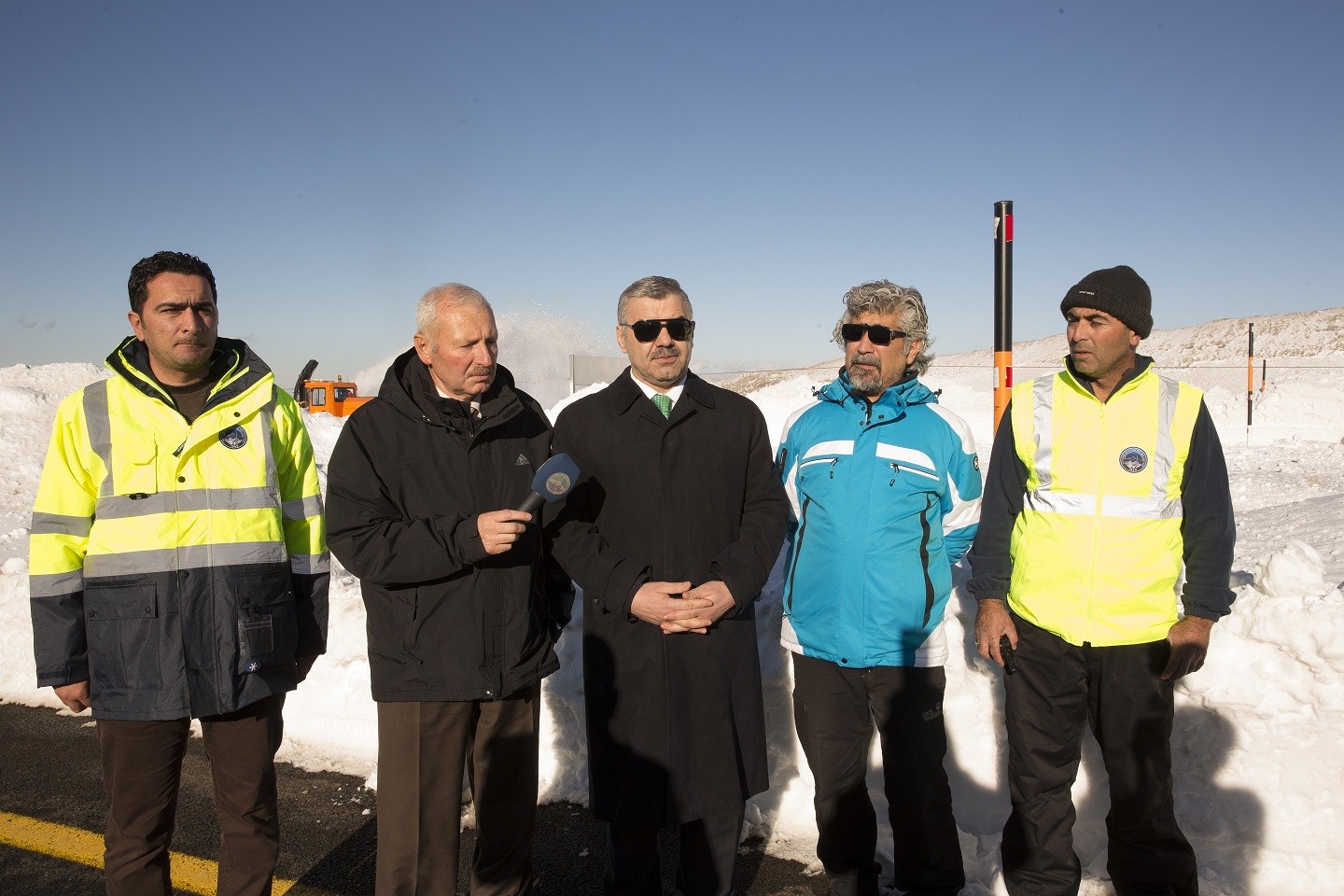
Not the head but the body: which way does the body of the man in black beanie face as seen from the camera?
toward the camera

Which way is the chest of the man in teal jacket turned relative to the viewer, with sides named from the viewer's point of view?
facing the viewer and to the left of the viewer

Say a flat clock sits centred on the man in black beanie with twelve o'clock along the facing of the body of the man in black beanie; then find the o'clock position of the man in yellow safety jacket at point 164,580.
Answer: The man in yellow safety jacket is roughly at 2 o'clock from the man in black beanie.

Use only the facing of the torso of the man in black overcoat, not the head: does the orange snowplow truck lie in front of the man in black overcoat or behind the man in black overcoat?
behind

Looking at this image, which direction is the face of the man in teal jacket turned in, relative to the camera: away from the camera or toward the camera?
toward the camera

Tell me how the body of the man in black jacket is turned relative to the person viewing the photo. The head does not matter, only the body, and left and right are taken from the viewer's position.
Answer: facing the viewer and to the right of the viewer

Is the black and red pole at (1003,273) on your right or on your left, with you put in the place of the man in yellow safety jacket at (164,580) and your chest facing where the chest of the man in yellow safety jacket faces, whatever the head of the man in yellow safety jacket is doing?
on your left

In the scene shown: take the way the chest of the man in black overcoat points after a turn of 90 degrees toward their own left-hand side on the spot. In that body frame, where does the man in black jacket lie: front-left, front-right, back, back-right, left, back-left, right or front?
back

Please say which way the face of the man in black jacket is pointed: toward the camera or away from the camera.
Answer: toward the camera

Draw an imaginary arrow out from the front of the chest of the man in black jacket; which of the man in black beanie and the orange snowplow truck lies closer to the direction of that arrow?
the man in black beanie

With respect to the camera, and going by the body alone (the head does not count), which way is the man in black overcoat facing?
toward the camera

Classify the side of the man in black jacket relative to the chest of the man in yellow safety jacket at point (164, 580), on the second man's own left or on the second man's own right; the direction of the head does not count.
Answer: on the second man's own left

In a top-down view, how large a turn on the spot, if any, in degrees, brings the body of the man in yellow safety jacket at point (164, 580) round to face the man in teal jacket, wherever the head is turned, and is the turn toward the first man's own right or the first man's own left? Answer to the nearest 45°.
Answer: approximately 90° to the first man's own left
